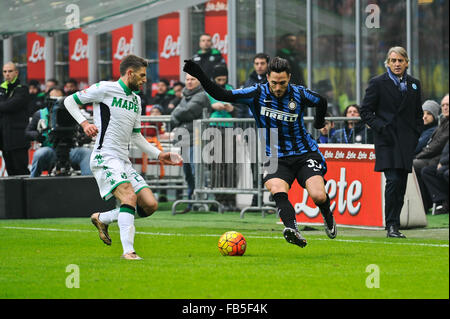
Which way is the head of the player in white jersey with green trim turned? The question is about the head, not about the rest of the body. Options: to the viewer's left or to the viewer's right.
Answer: to the viewer's right

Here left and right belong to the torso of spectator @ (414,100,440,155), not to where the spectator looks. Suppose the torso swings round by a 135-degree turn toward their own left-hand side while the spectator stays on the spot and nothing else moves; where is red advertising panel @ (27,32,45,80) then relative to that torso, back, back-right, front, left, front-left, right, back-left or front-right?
back-left

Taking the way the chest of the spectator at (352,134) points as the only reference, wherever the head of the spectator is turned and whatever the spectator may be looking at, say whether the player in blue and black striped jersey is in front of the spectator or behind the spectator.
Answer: in front

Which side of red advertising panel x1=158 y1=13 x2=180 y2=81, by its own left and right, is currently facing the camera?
front

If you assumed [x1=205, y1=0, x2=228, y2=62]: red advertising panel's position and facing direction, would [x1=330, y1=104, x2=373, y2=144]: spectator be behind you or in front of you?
in front

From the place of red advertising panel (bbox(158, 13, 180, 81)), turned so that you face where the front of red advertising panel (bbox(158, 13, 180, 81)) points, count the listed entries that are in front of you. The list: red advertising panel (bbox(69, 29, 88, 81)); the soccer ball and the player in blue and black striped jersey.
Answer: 2

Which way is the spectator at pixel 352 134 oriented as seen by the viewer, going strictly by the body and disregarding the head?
toward the camera

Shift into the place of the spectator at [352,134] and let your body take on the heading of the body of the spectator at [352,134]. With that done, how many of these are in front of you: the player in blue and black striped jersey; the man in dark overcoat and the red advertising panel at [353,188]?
3

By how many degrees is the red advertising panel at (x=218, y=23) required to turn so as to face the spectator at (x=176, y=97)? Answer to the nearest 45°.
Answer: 0° — it already faces them

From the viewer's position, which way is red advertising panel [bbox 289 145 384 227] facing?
facing the viewer

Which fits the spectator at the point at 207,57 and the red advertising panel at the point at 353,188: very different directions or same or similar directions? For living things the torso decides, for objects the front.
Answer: same or similar directions

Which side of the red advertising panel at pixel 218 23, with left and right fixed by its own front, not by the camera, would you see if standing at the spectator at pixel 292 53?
left

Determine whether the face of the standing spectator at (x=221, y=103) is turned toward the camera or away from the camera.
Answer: toward the camera

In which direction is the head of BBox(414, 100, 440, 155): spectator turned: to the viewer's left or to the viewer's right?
to the viewer's left
